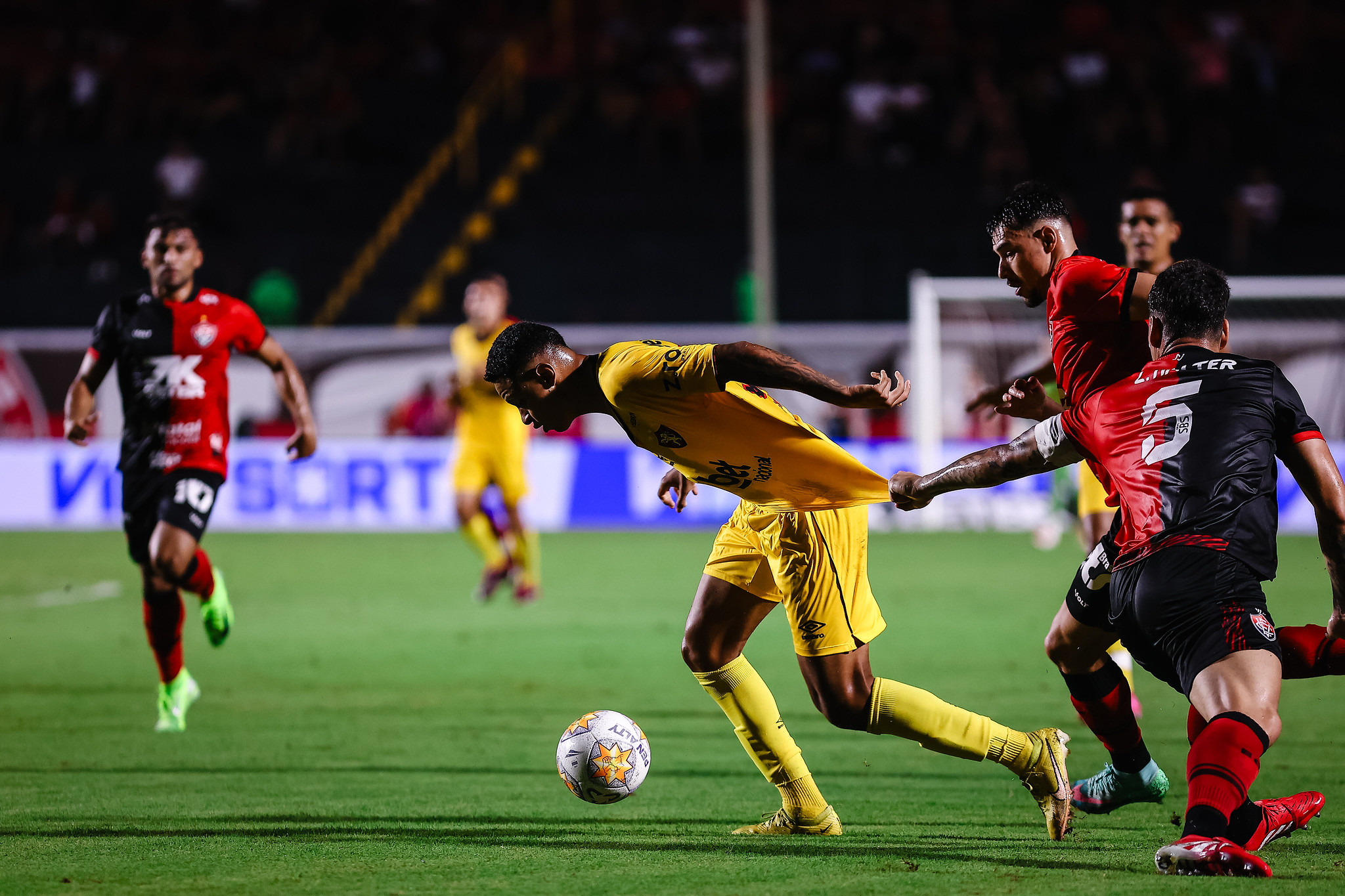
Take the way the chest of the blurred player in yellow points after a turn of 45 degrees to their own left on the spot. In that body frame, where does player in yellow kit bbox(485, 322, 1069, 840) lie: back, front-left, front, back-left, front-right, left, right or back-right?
front

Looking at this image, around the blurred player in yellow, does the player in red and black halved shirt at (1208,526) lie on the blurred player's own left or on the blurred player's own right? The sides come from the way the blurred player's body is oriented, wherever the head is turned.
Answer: on the blurred player's own left

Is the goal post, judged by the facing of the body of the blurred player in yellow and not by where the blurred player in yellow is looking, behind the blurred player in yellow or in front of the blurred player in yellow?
behind

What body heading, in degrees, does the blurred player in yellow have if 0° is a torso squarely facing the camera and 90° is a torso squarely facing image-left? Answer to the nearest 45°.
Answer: approximately 45°

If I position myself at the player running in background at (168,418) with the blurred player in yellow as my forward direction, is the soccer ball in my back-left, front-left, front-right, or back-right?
back-right

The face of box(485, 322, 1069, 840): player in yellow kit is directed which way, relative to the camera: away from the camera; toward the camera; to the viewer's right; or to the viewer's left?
to the viewer's left

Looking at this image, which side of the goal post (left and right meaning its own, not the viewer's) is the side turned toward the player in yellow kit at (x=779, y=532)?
front

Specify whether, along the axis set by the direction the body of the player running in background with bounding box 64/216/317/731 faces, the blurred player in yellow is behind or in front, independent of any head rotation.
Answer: behind

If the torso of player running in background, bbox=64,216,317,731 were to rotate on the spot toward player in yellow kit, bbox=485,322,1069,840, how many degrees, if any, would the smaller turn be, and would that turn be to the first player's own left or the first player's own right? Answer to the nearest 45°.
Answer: approximately 45° to the first player's own left

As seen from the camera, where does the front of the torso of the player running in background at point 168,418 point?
toward the camera

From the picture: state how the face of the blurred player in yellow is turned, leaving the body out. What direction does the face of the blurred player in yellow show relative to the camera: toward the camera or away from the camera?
toward the camera

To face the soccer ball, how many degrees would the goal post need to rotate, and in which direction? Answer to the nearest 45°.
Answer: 0° — it already faces it
